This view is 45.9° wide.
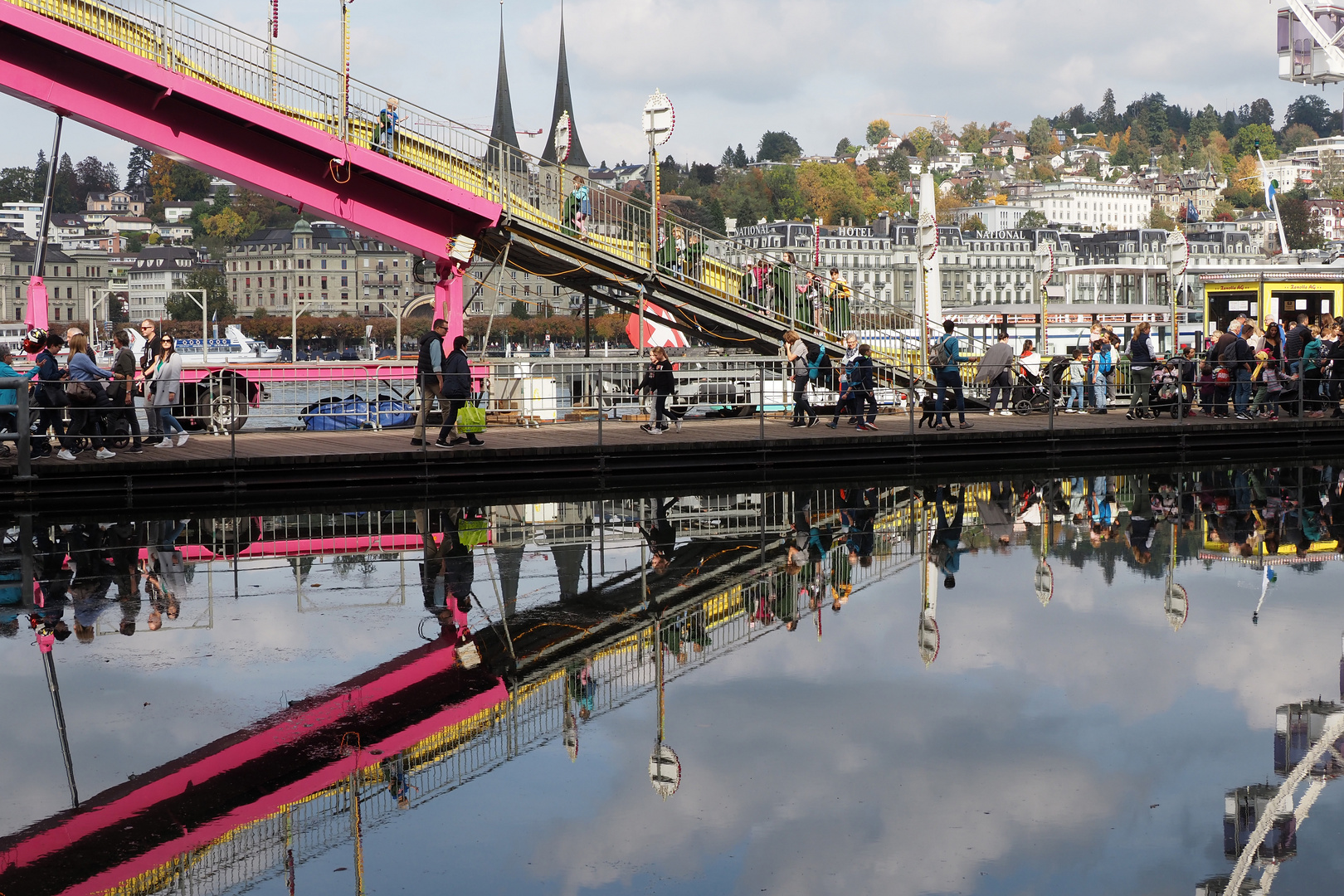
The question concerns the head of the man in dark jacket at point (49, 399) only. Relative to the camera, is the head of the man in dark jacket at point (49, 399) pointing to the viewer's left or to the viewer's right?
to the viewer's right

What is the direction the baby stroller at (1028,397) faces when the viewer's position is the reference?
facing to the right of the viewer

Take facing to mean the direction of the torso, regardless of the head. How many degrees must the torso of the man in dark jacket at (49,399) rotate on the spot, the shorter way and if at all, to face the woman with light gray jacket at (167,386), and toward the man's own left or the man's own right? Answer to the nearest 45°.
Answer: approximately 45° to the man's own left

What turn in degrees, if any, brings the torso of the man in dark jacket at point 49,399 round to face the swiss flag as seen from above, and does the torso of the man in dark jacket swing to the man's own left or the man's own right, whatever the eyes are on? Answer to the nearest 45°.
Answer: approximately 45° to the man's own left
